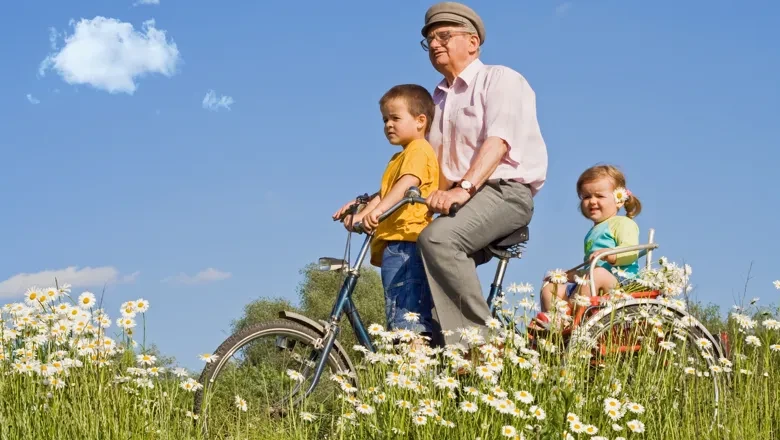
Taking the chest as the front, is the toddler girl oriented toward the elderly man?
yes

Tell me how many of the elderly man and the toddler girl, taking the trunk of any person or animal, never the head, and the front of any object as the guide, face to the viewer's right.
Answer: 0

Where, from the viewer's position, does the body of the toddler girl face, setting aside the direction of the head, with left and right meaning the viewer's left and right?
facing the viewer and to the left of the viewer

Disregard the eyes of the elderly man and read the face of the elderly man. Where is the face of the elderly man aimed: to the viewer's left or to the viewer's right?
to the viewer's left

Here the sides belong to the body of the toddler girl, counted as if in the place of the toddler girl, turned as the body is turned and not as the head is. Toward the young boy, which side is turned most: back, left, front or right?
front

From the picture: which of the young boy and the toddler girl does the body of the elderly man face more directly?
the young boy

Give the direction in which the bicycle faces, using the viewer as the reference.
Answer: facing to the left of the viewer
